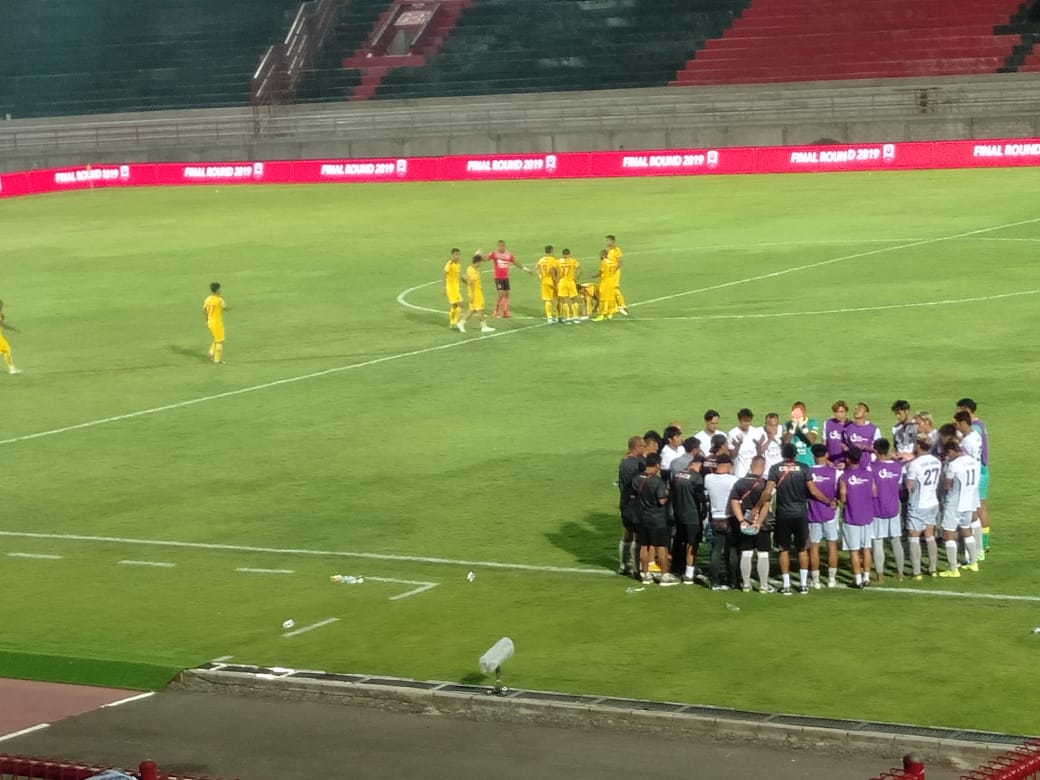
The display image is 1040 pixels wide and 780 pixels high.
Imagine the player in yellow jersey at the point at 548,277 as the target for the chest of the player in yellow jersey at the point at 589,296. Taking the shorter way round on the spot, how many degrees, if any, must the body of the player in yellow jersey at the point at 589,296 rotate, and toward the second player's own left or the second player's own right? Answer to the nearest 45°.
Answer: approximately 45° to the second player's own left

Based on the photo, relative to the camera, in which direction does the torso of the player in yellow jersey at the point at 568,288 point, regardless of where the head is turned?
away from the camera

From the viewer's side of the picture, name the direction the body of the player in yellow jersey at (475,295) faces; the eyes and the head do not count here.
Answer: to the viewer's right
